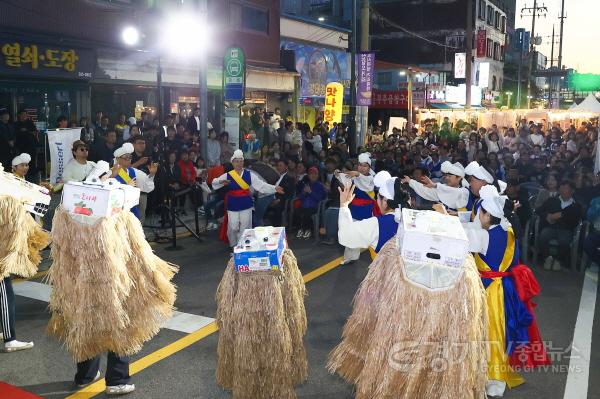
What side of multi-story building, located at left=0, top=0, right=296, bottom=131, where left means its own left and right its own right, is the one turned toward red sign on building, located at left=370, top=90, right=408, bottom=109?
left

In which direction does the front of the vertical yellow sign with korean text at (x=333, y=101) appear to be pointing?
toward the camera

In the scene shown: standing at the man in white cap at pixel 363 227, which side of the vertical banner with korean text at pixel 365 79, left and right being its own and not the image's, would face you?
front

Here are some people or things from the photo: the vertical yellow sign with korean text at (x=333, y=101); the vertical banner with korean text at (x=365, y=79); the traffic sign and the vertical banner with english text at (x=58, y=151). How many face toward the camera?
4

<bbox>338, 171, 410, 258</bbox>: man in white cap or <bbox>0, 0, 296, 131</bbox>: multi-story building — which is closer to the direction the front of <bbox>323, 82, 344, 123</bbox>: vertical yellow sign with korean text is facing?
the man in white cap

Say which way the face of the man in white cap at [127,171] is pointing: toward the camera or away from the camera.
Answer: toward the camera

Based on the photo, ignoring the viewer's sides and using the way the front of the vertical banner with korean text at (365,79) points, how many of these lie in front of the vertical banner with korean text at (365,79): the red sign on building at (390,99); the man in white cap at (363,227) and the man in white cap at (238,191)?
2

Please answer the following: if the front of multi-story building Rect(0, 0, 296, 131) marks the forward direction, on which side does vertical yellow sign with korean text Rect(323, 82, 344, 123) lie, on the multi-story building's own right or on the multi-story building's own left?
on the multi-story building's own left

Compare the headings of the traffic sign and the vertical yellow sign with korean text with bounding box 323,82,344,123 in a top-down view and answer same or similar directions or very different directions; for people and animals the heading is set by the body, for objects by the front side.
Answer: same or similar directions

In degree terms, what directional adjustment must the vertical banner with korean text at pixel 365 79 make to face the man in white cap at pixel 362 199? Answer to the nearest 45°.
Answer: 0° — it already faces them

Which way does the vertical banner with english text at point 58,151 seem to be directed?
toward the camera
